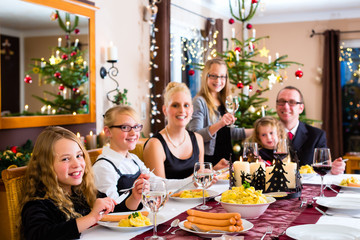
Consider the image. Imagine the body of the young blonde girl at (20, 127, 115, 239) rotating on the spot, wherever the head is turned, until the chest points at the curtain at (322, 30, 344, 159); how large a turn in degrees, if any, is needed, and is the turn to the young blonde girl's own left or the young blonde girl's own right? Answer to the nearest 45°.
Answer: approximately 90° to the young blonde girl's own left

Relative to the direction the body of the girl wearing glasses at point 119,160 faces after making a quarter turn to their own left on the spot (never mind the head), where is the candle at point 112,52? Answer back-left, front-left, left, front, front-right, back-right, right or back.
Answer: front-left

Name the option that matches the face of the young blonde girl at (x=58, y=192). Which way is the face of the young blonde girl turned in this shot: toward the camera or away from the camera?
toward the camera

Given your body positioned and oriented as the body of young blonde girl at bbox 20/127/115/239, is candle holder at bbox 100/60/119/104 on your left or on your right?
on your left

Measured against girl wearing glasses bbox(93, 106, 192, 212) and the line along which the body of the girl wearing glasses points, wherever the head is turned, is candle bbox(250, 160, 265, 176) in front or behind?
in front

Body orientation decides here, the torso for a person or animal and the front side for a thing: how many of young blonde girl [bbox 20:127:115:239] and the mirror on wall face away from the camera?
0

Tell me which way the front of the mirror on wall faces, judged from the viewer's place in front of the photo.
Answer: facing the viewer and to the right of the viewer

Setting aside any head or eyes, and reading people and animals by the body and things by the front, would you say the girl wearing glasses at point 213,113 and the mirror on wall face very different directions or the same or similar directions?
same or similar directions

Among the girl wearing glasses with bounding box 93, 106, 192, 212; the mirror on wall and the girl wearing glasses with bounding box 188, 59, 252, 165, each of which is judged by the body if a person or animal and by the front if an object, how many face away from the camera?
0

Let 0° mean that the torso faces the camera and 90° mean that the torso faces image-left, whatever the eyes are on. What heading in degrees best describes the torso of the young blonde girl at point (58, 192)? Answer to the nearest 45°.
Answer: approximately 315°

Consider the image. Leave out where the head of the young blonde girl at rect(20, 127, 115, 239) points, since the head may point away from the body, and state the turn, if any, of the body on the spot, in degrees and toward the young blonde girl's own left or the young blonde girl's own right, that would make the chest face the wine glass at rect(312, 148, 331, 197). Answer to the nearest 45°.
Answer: approximately 45° to the young blonde girl's own left

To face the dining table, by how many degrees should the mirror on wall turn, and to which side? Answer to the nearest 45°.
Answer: approximately 45° to its right

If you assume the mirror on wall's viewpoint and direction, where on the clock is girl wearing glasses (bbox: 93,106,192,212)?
The girl wearing glasses is roughly at 1 o'clock from the mirror on wall.

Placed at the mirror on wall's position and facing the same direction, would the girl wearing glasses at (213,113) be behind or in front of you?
in front

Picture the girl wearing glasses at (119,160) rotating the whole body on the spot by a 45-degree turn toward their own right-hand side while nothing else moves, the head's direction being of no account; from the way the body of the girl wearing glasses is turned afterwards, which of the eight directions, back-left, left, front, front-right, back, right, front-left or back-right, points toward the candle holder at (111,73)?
back

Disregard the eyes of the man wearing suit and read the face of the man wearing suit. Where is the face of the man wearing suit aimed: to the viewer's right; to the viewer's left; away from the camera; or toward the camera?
toward the camera

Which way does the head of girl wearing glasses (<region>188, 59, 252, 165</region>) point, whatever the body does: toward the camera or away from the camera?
toward the camera
